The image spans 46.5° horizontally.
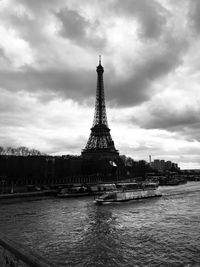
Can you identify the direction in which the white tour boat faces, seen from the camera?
facing the viewer and to the left of the viewer
